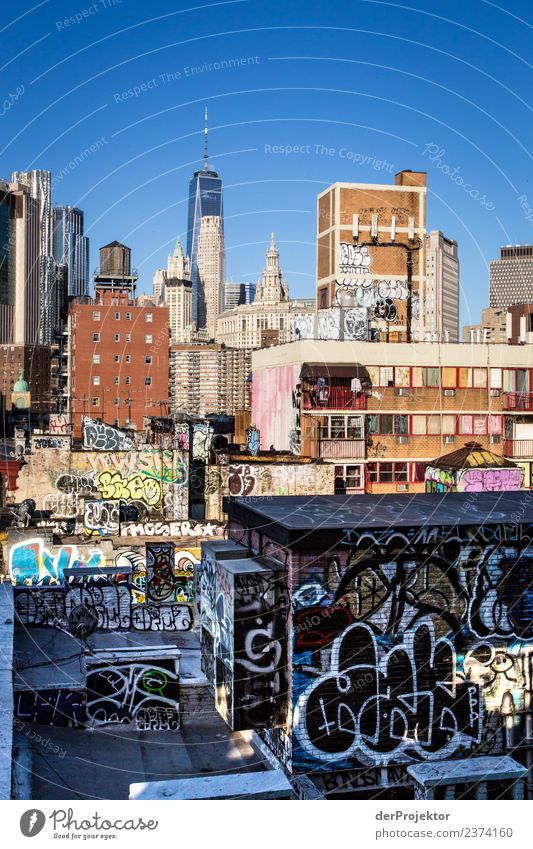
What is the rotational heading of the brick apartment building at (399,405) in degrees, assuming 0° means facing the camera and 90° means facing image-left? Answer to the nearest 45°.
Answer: approximately 0°

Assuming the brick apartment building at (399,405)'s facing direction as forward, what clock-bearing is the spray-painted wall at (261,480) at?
The spray-painted wall is roughly at 1 o'clock from the brick apartment building.

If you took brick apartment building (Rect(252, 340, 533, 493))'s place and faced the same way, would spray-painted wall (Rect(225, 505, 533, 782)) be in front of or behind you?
in front

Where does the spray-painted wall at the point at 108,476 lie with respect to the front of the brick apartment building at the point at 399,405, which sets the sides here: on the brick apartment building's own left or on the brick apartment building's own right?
on the brick apartment building's own right
